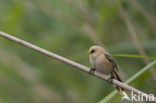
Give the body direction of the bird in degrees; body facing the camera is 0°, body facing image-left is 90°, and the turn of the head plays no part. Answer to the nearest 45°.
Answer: approximately 45°
